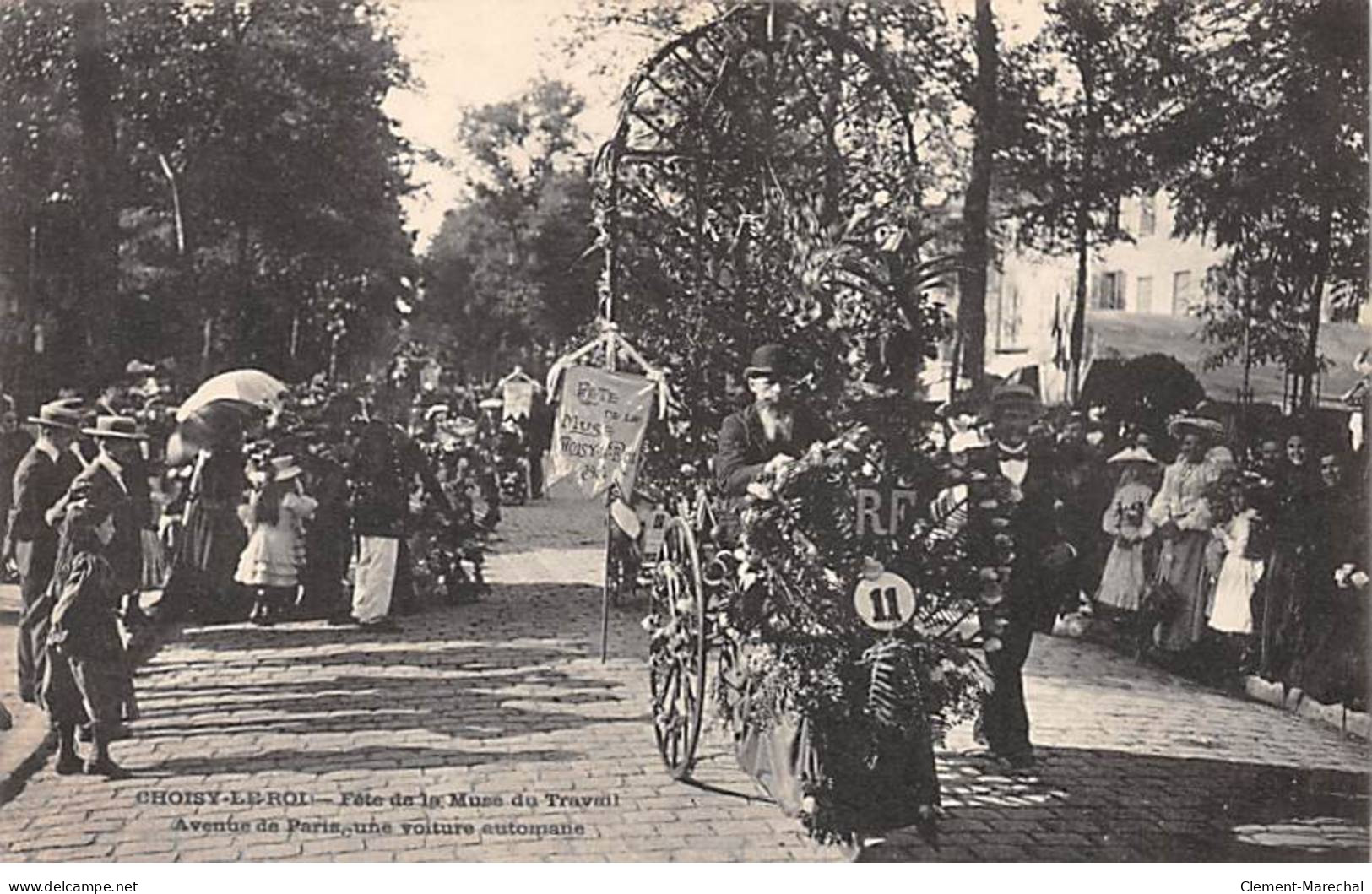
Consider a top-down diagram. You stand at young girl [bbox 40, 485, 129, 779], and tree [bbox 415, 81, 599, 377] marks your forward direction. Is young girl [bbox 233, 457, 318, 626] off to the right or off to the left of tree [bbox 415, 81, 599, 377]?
left

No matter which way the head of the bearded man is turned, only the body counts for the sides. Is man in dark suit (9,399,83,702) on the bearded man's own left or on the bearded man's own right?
on the bearded man's own right

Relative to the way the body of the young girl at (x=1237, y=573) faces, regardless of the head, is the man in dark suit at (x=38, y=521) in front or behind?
in front

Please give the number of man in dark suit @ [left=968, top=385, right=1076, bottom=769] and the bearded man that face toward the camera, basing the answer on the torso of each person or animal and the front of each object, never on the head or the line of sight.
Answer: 2

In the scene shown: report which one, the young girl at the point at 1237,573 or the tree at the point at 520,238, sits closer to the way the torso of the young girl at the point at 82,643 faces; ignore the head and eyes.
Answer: the young girl

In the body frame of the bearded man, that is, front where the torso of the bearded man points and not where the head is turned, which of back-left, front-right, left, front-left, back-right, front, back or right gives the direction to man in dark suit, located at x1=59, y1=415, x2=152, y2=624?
right

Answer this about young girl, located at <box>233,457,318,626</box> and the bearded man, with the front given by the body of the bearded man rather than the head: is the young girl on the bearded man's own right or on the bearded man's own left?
on the bearded man's own right

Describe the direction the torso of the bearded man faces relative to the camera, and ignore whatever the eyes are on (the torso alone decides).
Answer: toward the camera

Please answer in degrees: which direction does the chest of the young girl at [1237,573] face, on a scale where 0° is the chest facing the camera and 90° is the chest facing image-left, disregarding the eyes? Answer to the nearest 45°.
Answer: approximately 45°

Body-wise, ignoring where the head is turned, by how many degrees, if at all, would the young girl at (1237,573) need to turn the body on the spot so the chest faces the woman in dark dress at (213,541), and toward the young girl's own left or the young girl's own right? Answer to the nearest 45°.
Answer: approximately 45° to the young girl's own right
